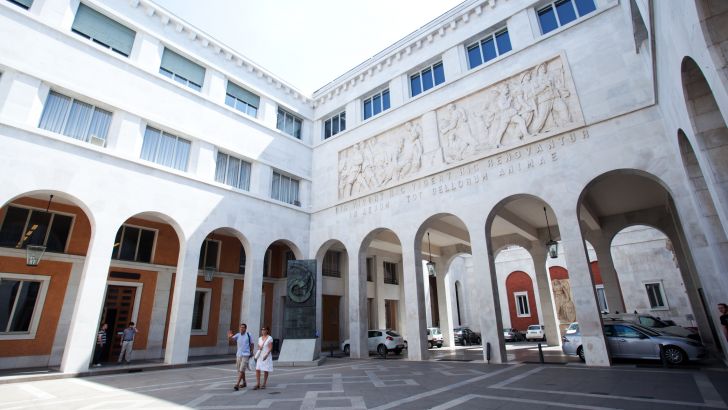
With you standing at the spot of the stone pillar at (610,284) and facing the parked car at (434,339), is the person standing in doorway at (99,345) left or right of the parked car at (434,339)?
left

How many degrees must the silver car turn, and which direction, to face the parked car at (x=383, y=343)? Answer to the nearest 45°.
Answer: approximately 180°

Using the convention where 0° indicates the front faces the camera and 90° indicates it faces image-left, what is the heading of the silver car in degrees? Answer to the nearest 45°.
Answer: approximately 270°

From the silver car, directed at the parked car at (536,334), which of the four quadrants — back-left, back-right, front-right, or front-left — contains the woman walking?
back-left

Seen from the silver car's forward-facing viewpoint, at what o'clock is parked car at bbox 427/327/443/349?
The parked car is roughly at 7 o'clock from the silver car.

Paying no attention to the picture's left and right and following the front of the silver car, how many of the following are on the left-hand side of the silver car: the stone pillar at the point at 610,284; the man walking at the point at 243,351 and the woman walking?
1

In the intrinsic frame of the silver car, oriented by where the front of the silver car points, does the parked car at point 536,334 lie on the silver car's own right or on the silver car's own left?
on the silver car's own left

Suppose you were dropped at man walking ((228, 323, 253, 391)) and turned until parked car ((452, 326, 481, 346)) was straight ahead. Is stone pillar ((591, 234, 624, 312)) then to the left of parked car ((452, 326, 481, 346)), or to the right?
right
